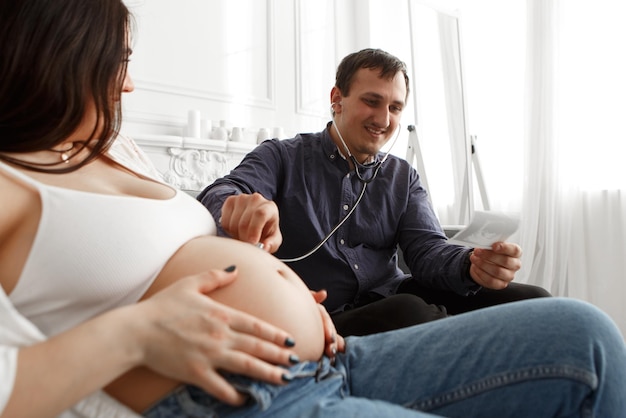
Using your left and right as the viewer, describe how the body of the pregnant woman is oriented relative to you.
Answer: facing to the right of the viewer

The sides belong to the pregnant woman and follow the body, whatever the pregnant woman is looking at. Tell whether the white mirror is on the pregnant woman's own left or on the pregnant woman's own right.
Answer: on the pregnant woman's own left

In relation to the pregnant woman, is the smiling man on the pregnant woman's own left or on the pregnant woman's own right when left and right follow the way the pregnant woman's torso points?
on the pregnant woman's own left
